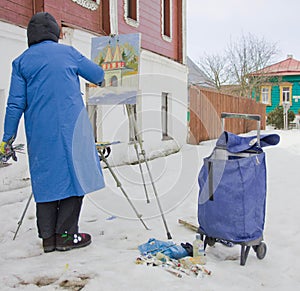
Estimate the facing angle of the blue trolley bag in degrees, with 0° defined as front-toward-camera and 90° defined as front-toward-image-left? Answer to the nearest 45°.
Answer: approximately 0°

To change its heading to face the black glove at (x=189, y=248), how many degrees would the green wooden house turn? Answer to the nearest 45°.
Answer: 0° — it already faces it

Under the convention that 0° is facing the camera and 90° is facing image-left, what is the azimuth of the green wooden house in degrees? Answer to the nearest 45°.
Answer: approximately 0°

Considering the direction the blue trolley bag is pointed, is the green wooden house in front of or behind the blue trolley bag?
behind

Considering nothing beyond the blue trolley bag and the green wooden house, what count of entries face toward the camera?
2
